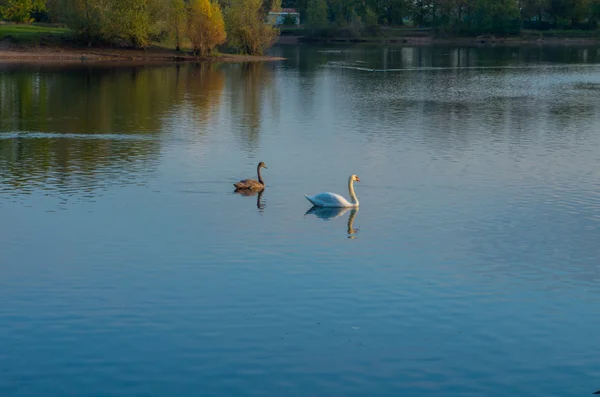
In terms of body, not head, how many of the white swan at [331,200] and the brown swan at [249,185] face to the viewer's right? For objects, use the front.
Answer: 2

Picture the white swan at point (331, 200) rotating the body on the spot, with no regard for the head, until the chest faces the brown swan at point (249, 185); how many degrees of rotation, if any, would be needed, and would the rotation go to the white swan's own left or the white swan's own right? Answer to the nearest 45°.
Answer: approximately 135° to the white swan's own left

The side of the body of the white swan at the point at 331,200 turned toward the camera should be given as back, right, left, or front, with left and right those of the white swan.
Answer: right

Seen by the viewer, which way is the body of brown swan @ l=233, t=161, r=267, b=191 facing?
to the viewer's right

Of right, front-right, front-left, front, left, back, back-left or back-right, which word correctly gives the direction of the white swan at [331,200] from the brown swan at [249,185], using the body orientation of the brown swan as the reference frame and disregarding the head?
front-right
